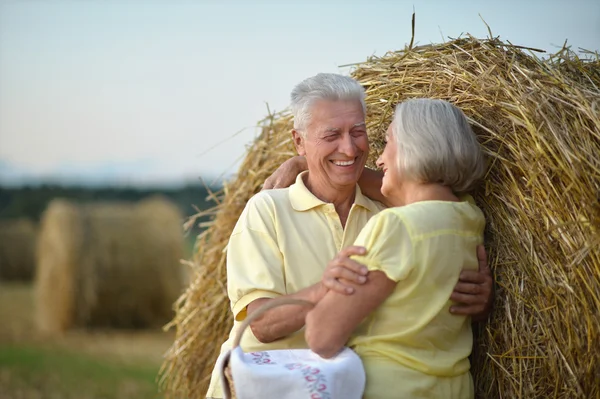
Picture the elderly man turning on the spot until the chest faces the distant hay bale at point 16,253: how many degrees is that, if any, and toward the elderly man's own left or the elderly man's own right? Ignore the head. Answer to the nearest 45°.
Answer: approximately 180°

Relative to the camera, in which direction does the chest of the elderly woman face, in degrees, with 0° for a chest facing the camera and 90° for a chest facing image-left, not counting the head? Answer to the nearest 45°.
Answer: approximately 135°

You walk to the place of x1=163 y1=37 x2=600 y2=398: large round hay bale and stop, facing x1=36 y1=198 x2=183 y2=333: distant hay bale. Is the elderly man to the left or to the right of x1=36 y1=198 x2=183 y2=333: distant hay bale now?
left

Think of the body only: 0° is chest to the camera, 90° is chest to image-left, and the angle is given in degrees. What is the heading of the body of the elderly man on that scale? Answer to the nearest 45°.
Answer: approximately 315°

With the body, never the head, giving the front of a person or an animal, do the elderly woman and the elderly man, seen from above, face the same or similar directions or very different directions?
very different directions
